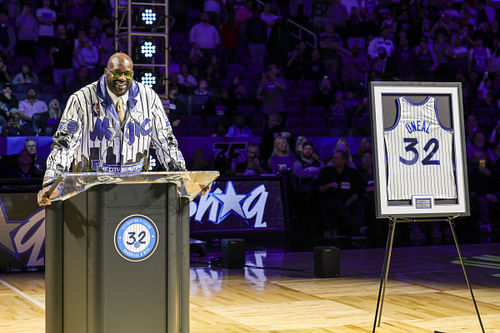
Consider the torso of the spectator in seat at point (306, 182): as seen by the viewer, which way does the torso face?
toward the camera

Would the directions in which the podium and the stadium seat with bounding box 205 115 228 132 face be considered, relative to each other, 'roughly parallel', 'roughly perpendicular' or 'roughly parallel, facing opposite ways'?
roughly parallel

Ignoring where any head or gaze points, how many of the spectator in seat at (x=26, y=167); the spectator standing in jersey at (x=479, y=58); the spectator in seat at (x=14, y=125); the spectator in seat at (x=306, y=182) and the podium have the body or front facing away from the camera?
0

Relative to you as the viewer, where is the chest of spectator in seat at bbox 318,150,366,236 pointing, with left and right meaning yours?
facing the viewer

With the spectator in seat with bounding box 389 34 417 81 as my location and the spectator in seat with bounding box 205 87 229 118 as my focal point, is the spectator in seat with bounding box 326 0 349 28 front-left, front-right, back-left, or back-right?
front-right

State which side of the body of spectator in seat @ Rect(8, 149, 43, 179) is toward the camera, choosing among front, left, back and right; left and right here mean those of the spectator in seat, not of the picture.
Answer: front

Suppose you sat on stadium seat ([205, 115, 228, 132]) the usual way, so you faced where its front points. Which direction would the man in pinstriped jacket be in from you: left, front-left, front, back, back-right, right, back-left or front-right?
front
